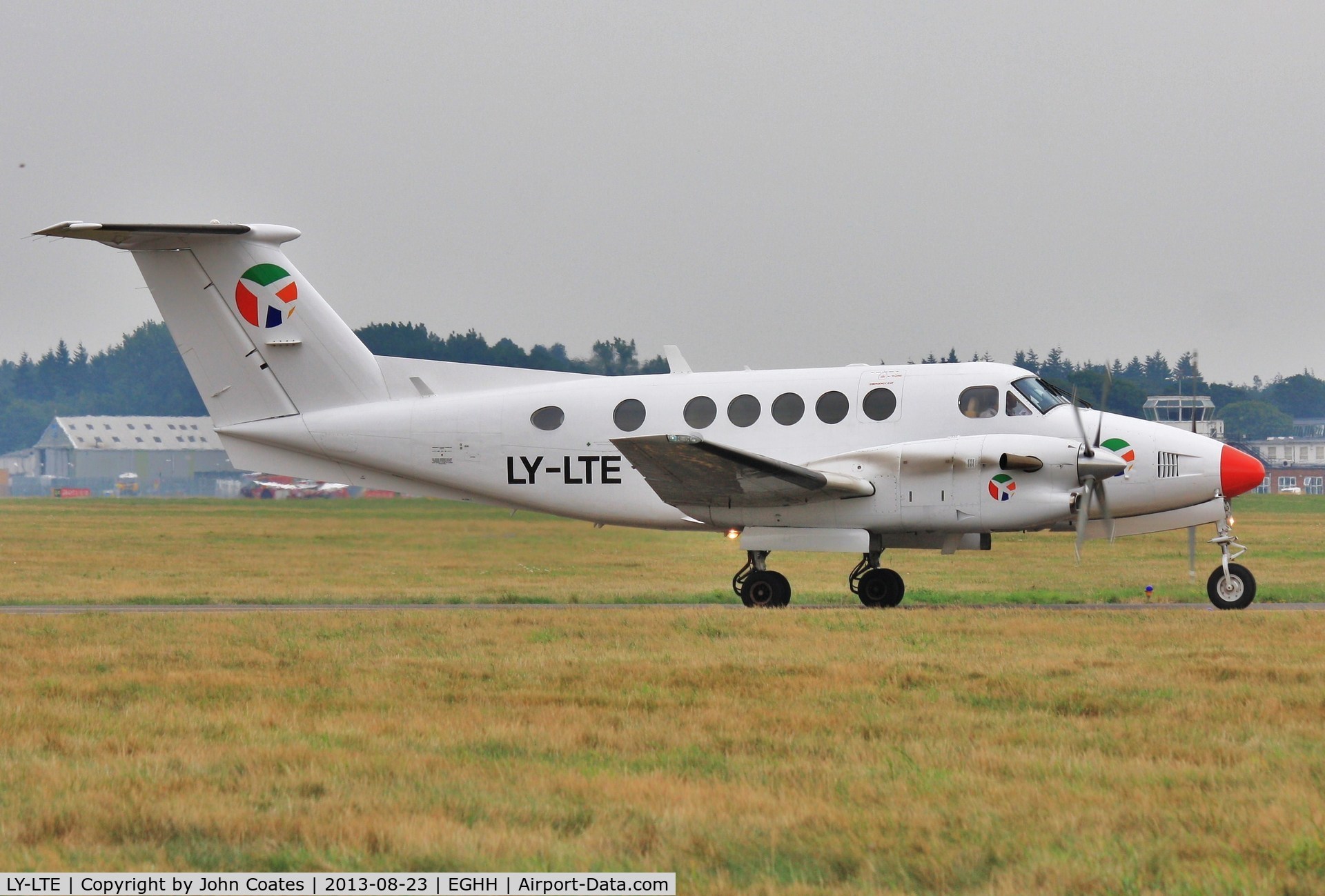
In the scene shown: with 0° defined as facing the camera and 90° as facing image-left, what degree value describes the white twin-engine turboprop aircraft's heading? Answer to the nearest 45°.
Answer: approximately 270°
